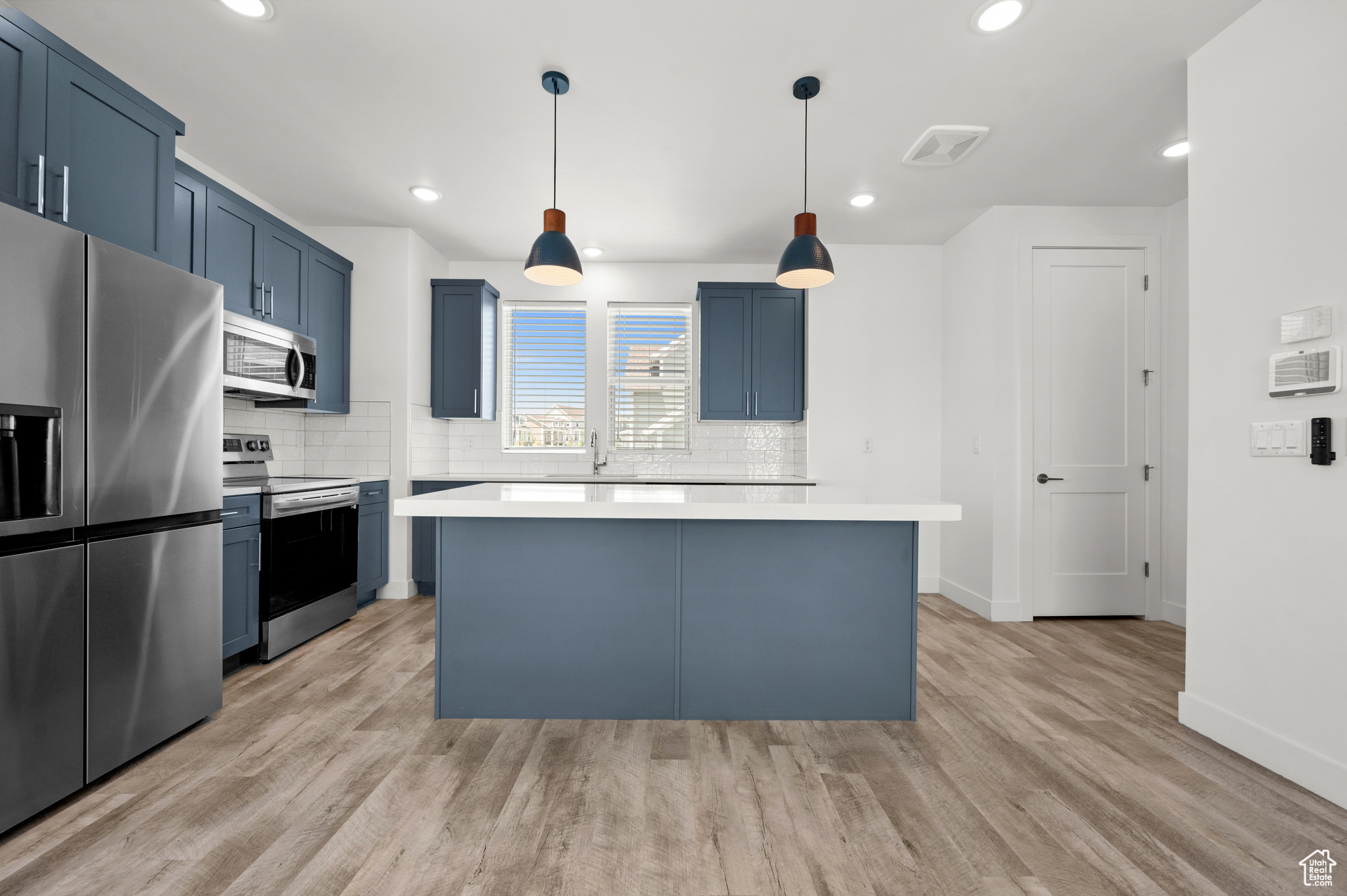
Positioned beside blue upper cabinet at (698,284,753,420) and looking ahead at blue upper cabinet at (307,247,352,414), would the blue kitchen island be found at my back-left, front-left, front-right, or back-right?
front-left

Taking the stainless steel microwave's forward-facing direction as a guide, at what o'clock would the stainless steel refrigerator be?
The stainless steel refrigerator is roughly at 2 o'clock from the stainless steel microwave.

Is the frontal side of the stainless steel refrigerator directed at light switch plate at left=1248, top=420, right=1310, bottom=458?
yes

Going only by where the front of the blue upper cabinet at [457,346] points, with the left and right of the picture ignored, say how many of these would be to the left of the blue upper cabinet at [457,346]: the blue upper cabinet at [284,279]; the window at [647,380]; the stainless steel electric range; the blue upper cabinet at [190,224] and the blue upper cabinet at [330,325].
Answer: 1

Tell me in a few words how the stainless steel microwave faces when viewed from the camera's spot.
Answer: facing the viewer and to the right of the viewer

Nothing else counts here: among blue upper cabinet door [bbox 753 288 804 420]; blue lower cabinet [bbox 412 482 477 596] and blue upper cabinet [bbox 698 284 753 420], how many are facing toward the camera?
3

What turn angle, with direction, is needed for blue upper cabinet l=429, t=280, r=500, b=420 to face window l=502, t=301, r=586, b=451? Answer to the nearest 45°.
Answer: approximately 90° to its left

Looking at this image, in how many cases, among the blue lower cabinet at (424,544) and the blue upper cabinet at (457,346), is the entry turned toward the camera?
2

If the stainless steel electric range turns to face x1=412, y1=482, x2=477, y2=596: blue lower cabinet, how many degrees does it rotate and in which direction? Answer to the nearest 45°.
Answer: approximately 90° to its left

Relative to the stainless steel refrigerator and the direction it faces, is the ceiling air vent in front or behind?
in front

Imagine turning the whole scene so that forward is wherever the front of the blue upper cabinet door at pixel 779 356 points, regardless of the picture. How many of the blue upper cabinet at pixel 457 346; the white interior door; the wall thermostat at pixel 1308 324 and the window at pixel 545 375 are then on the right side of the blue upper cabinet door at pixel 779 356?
2

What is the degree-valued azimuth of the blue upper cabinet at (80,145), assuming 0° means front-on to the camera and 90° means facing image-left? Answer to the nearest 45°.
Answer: approximately 315°

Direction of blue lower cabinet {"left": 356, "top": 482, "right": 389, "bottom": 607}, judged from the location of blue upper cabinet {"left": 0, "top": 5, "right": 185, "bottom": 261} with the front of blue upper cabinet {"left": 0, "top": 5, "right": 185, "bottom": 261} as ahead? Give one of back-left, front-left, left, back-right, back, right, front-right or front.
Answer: left

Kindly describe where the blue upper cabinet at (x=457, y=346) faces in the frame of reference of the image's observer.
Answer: facing the viewer

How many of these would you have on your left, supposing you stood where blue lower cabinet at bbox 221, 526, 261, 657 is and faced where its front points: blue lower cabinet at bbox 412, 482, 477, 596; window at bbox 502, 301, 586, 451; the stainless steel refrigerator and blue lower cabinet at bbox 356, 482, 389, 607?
3
